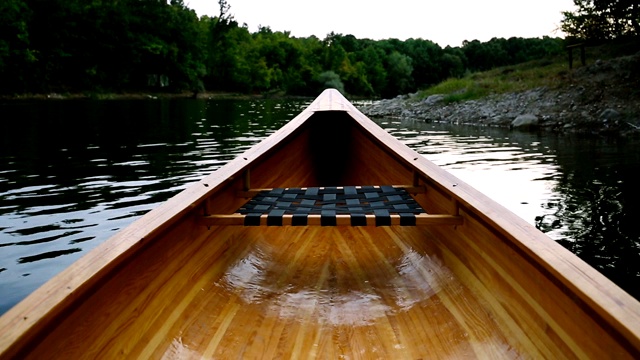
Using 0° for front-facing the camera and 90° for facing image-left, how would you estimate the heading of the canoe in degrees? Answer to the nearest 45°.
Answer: approximately 180°

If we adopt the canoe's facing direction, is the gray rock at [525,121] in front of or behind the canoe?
in front

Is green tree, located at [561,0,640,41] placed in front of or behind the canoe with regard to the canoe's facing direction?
in front

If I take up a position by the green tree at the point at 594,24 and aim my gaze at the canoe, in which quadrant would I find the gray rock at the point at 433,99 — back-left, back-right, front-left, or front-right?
front-right

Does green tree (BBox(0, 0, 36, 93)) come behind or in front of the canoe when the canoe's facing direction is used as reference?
in front
